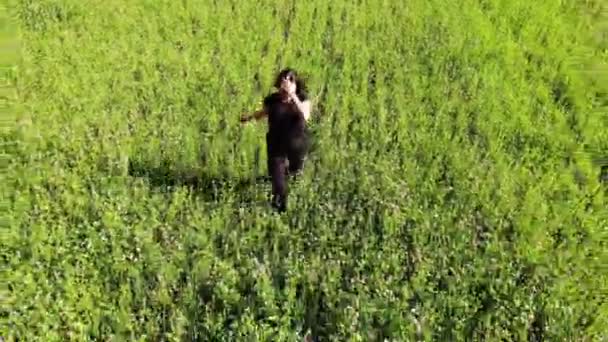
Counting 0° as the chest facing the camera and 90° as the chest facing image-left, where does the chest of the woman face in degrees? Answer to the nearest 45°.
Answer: approximately 0°
